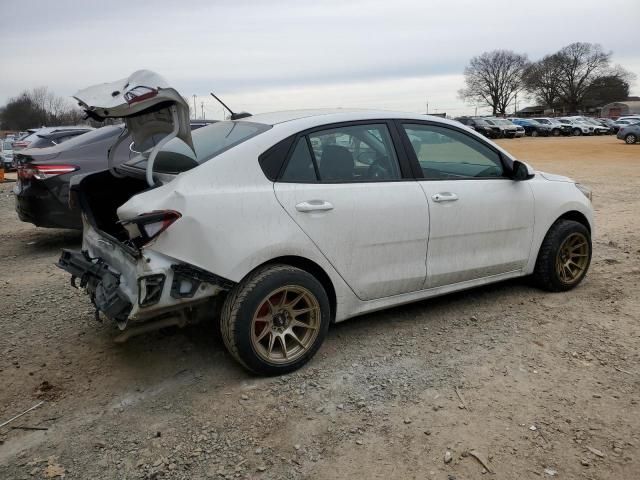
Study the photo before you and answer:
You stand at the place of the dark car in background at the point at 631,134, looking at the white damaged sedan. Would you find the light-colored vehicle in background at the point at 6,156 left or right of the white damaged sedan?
right

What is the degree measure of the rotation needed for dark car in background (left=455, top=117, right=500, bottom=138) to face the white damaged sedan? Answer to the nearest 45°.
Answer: approximately 45° to its right

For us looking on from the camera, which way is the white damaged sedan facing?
facing away from the viewer and to the right of the viewer

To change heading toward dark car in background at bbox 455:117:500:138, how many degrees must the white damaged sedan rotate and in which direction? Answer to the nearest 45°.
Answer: approximately 45° to its left

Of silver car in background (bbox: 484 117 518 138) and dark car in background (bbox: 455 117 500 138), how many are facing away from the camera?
0

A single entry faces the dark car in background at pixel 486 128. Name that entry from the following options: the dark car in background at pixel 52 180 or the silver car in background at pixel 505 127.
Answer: the dark car in background at pixel 52 180

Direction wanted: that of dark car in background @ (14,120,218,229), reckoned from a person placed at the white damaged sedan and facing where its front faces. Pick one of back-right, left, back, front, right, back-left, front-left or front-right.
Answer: left

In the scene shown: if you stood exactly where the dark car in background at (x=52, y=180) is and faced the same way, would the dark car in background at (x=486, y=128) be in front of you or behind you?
in front

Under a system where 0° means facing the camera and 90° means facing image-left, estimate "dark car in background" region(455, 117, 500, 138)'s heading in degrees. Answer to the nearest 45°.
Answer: approximately 315°

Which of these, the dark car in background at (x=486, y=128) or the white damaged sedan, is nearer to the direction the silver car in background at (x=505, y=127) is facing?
the white damaged sedan

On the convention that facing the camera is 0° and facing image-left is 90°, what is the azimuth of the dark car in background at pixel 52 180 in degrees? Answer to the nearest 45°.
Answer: approximately 225°
